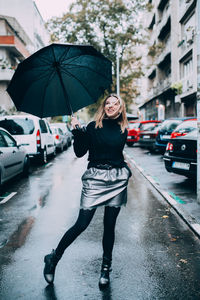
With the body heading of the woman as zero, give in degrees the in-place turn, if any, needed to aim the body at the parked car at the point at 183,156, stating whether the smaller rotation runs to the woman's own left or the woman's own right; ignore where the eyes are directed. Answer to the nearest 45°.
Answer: approximately 135° to the woman's own left

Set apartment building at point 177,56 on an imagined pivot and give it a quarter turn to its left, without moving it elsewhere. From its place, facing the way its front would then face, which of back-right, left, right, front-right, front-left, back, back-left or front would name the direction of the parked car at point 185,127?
front-right

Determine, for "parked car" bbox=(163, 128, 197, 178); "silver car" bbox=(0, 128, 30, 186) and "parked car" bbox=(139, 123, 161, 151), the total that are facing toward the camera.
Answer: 0

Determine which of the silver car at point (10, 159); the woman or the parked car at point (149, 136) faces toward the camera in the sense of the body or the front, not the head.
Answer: the woman

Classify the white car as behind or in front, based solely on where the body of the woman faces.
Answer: behind

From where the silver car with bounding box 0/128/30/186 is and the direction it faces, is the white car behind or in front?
in front

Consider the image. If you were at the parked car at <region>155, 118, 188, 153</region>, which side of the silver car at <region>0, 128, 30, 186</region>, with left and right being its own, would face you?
front

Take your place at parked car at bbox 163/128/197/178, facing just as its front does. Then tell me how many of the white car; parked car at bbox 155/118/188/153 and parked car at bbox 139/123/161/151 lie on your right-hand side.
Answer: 0

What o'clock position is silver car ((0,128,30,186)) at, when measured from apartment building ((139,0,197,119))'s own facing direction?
The silver car is roughly at 11 o'clock from the apartment building.

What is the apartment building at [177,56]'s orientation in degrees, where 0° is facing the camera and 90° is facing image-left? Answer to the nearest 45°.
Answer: approximately 45°

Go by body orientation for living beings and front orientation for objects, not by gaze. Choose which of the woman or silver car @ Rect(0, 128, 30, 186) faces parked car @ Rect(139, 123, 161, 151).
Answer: the silver car

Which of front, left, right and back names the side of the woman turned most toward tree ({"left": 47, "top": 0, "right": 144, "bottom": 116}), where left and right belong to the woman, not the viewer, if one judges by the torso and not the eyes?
back

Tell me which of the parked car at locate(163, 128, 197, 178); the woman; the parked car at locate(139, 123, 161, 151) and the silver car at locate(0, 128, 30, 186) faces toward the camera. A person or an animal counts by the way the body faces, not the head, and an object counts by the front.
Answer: the woman

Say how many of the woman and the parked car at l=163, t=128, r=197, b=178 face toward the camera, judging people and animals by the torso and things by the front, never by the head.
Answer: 1

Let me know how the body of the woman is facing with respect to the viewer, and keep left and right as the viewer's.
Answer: facing the viewer

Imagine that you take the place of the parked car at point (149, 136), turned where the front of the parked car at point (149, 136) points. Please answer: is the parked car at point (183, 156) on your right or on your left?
on your right

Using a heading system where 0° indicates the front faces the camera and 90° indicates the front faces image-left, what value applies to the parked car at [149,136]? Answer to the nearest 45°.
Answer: approximately 225°

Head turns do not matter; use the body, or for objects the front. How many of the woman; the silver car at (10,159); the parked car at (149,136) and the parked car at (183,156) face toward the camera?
1
